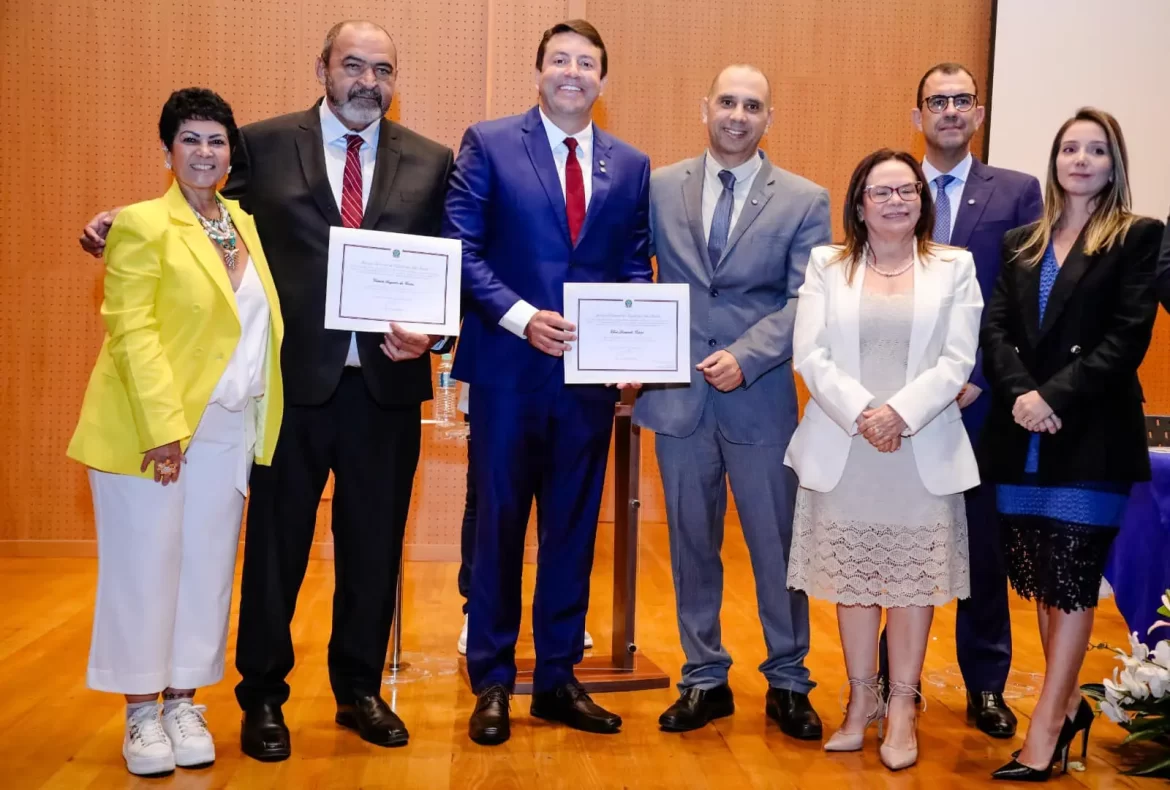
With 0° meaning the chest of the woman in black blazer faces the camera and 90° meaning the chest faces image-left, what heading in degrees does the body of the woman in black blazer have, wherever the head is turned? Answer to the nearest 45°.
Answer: approximately 45°

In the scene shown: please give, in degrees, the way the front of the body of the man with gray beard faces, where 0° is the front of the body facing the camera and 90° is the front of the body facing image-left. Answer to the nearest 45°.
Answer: approximately 0°

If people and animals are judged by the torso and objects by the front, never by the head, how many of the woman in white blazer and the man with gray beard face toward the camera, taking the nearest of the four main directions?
2

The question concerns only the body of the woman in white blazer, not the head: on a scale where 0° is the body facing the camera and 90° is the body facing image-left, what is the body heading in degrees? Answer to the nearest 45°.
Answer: approximately 0°

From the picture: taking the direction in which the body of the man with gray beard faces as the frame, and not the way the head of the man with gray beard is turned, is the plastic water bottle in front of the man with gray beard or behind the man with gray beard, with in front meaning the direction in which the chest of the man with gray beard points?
behind

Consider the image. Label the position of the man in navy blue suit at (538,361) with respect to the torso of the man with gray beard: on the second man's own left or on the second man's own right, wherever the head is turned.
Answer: on the second man's own left

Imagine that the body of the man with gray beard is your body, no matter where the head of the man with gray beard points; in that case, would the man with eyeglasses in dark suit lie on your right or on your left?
on your left
